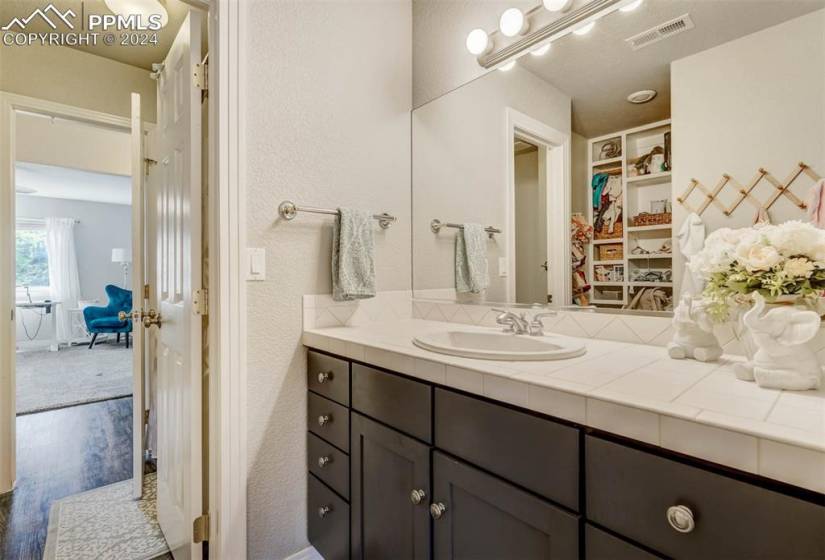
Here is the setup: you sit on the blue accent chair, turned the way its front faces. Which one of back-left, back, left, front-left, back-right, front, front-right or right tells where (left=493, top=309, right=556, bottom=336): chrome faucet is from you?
front-left

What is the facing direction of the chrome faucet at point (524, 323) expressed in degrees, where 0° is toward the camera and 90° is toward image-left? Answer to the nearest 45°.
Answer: approximately 45°

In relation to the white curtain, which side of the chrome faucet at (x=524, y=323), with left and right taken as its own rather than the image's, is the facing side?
right

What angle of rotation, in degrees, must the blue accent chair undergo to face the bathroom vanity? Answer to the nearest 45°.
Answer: approximately 45° to its left

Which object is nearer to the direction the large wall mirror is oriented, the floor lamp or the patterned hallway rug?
the patterned hallway rug

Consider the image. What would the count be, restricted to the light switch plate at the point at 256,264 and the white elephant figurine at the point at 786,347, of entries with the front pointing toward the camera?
1

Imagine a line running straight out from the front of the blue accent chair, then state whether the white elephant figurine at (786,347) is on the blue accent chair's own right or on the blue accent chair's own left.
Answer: on the blue accent chair's own left

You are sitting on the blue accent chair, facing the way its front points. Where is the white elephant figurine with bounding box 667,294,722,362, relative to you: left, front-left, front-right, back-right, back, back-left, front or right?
front-left

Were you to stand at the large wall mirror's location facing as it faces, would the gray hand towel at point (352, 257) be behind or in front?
in front

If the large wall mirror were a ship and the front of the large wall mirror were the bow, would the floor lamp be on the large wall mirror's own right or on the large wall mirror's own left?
on the large wall mirror's own right

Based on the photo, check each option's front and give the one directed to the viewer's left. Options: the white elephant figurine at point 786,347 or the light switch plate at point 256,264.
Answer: the white elephant figurine

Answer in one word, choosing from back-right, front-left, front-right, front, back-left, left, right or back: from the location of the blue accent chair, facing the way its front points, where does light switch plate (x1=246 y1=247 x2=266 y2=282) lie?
front-left

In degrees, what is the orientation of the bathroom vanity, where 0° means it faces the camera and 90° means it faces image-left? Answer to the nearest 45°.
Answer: approximately 45°

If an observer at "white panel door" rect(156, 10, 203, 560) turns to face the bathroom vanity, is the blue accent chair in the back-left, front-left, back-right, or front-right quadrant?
back-left
